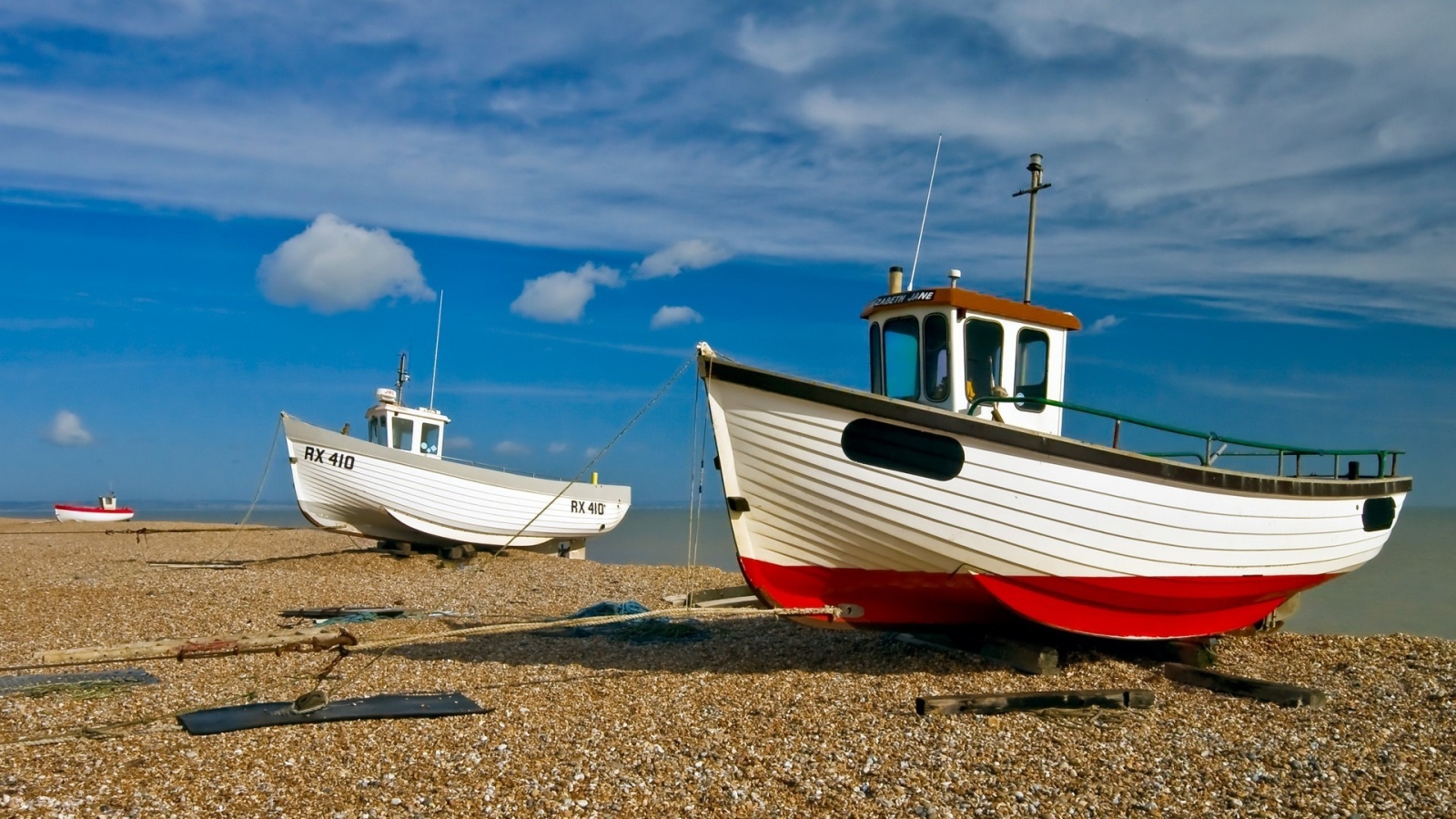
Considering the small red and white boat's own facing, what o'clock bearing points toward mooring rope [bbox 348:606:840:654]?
The mooring rope is roughly at 9 o'clock from the small red and white boat.

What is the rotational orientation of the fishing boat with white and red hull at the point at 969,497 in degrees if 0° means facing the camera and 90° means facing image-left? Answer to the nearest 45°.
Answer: approximately 45°

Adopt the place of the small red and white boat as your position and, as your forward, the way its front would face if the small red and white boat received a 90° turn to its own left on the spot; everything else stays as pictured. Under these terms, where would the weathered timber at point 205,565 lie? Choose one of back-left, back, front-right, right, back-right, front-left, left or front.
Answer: front

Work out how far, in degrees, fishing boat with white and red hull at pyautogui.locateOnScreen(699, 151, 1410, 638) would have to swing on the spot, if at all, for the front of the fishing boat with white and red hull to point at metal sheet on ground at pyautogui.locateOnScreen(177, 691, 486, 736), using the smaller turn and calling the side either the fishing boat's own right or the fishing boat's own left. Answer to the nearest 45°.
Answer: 0° — it already faces it

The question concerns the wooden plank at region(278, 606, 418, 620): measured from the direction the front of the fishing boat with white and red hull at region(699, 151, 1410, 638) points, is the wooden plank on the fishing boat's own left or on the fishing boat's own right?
on the fishing boat's own right

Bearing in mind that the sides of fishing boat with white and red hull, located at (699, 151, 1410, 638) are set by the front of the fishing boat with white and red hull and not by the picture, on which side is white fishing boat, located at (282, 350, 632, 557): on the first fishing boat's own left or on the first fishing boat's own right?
on the first fishing boat's own right

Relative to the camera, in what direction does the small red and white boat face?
facing to the left of the viewer
